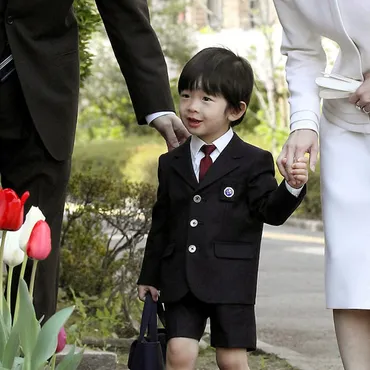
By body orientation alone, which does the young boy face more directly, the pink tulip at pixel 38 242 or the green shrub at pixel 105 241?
the pink tulip

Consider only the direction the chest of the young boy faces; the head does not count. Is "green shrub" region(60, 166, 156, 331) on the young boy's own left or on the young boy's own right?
on the young boy's own right

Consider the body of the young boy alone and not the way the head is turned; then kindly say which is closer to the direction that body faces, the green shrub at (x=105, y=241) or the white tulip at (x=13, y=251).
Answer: the white tulip

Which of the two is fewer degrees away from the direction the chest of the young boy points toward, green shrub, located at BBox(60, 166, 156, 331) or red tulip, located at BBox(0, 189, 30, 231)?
the red tulip

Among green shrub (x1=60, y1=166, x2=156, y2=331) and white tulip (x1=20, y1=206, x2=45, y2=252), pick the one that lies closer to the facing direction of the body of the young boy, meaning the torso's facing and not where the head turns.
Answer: the white tulip

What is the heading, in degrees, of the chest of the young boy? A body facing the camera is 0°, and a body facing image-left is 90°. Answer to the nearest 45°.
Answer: approximately 45°

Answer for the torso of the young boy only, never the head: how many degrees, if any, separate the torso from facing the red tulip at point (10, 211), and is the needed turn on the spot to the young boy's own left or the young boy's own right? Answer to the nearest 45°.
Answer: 0° — they already face it
